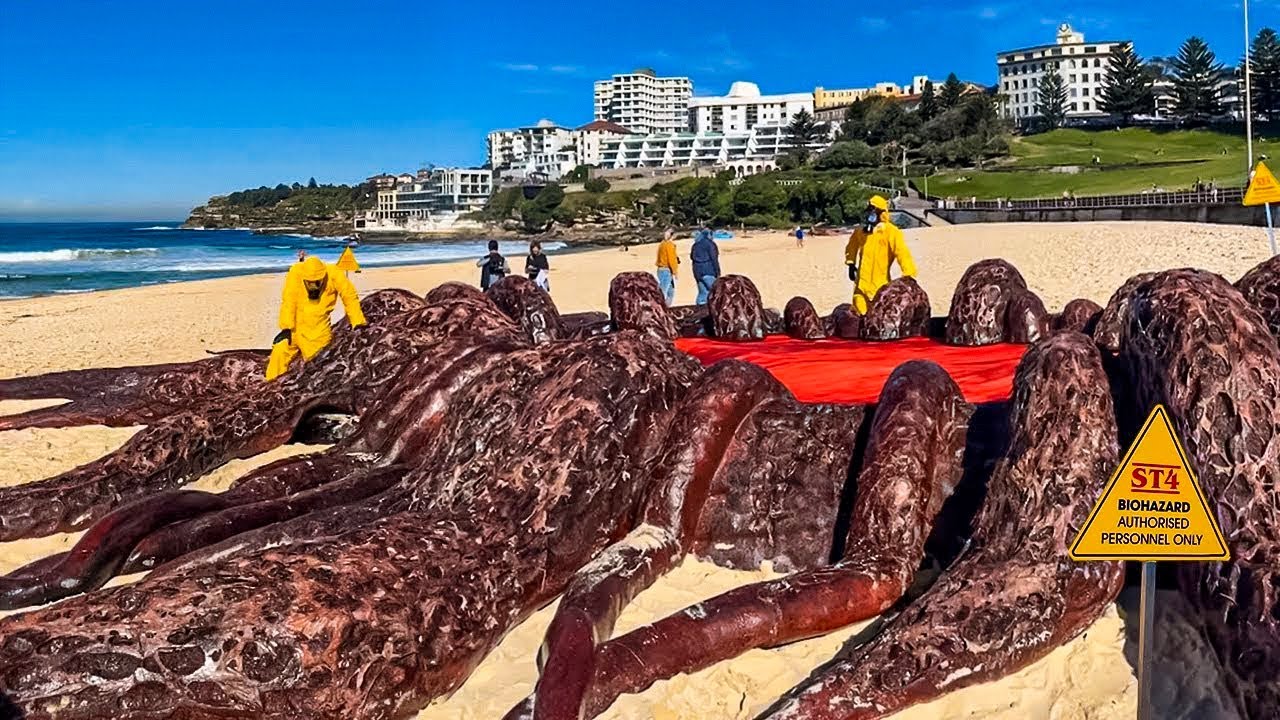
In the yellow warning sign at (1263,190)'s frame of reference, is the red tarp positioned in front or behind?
in front

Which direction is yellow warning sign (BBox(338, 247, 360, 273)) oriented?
toward the camera

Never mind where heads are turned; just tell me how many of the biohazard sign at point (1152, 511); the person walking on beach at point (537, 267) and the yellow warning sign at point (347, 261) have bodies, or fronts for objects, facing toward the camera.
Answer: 3

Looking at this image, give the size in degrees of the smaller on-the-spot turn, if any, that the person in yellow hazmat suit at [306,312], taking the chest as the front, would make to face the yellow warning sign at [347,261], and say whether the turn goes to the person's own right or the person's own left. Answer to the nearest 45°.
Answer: approximately 180°

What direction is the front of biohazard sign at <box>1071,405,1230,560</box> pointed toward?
toward the camera

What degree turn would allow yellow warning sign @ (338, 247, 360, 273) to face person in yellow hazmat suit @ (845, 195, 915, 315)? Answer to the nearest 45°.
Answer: approximately 45° to its left

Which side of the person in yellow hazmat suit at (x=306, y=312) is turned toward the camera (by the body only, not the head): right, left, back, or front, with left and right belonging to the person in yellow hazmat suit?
front

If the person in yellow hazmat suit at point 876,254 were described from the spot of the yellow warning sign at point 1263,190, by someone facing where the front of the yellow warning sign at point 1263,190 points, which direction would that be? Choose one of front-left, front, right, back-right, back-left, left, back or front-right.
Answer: front-right
